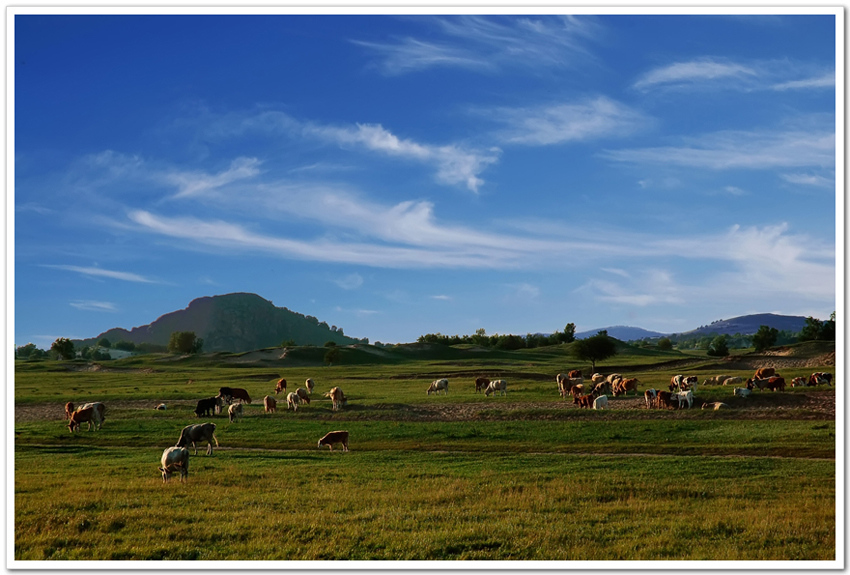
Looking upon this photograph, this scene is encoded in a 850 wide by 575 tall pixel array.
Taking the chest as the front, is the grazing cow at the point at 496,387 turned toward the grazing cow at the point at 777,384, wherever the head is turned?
no

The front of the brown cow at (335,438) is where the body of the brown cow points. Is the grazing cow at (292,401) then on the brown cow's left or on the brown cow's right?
on the brown cow's right

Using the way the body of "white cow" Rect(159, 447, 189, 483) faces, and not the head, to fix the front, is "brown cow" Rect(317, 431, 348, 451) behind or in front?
behind

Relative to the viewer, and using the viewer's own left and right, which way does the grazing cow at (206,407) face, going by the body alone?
facing to the left of the viewer

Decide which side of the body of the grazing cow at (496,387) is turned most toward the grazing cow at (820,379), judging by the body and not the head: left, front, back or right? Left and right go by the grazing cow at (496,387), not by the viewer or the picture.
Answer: back

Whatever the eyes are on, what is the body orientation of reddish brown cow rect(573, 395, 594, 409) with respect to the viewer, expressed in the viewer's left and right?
facing to the left of the viewer

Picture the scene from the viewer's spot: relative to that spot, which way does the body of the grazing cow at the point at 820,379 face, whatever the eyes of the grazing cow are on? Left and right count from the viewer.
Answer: facing to the left of the viewer

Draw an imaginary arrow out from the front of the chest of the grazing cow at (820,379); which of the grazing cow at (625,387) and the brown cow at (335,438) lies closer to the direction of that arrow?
the grazing cow

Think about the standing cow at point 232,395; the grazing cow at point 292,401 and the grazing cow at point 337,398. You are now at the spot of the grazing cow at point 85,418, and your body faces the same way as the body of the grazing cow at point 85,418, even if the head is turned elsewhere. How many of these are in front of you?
0

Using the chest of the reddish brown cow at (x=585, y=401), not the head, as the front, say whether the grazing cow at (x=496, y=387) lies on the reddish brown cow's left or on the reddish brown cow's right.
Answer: on the reddish brown cow's right
